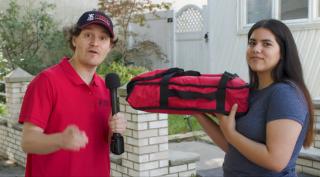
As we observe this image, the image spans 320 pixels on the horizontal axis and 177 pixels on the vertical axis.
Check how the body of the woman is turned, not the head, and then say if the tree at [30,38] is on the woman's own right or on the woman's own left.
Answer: on the woman's own right

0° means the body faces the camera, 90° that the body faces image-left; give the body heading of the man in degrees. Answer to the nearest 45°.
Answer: approximately 315°

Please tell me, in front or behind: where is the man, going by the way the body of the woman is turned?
in front

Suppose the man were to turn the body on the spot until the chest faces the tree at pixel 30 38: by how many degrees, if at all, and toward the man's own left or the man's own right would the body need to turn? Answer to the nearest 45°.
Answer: approximately 135° to the man's own left

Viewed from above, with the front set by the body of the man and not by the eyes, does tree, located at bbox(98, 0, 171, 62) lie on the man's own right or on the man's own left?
on the man's own left

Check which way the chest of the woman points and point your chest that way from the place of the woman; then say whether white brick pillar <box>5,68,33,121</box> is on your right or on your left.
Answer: on your right

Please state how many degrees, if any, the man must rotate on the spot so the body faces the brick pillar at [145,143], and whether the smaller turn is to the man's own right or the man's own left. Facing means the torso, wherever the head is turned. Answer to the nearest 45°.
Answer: approximately 135° to the man's own left

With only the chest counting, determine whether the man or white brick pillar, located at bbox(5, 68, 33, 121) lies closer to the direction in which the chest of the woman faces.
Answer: the man
